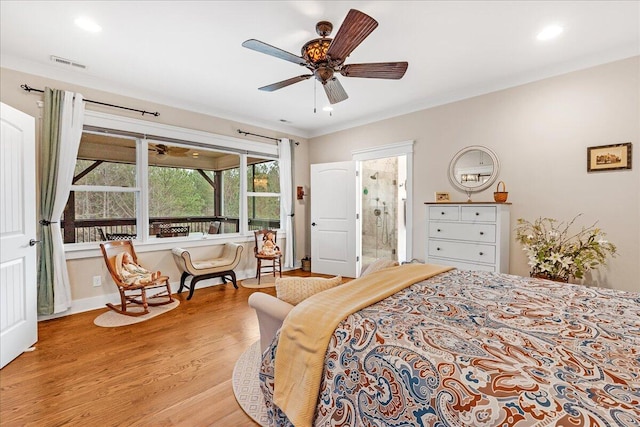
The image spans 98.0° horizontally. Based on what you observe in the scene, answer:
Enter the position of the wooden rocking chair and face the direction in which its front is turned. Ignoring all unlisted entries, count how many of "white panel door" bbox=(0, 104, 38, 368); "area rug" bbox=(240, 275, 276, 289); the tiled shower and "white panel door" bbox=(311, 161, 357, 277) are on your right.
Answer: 1

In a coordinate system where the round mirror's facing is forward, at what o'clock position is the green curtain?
The green curtain is roughly at 2 o'clock from the round mirror.

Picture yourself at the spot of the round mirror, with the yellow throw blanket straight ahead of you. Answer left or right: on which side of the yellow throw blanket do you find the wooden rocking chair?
right

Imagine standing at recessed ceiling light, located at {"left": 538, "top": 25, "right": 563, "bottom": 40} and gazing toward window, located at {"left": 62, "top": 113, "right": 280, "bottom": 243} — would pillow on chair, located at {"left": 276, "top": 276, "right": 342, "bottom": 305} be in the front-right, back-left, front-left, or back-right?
front-left

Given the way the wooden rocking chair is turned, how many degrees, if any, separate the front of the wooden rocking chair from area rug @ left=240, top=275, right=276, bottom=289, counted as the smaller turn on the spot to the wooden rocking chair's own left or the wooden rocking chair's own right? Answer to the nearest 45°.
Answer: approximately 45° to the wooden rocking chair's own left

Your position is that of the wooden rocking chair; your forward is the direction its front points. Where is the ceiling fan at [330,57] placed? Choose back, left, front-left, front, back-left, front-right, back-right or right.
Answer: front

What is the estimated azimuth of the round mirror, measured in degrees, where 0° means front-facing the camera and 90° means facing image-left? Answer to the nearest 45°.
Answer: approximately 0°

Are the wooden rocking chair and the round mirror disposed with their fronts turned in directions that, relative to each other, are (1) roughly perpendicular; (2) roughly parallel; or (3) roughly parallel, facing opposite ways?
roughly perpendicular

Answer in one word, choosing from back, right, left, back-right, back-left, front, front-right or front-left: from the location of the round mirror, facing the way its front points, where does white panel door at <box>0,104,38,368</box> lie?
front-right

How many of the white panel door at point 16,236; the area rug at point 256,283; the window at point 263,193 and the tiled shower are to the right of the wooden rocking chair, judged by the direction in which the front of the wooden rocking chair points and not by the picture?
1

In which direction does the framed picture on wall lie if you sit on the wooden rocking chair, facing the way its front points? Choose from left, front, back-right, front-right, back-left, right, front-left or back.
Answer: front

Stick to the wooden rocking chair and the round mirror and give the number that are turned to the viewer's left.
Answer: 0

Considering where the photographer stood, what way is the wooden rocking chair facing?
facing the viewer and to the right of the viewer
